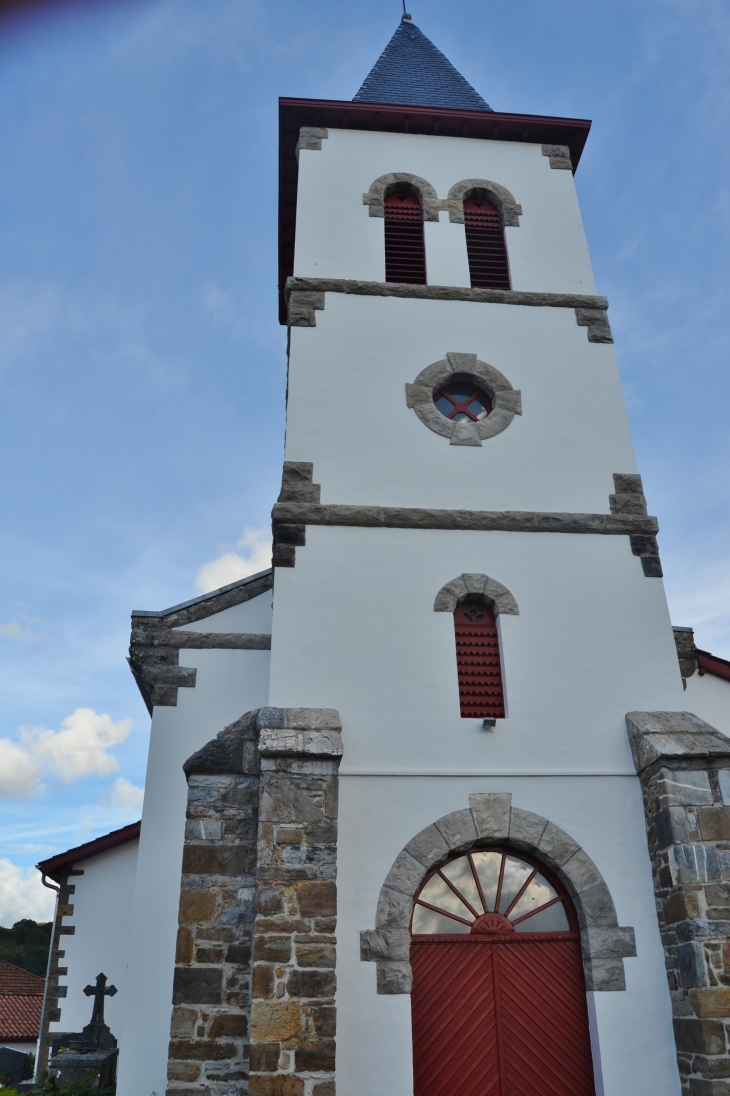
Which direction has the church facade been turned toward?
toward the camera
